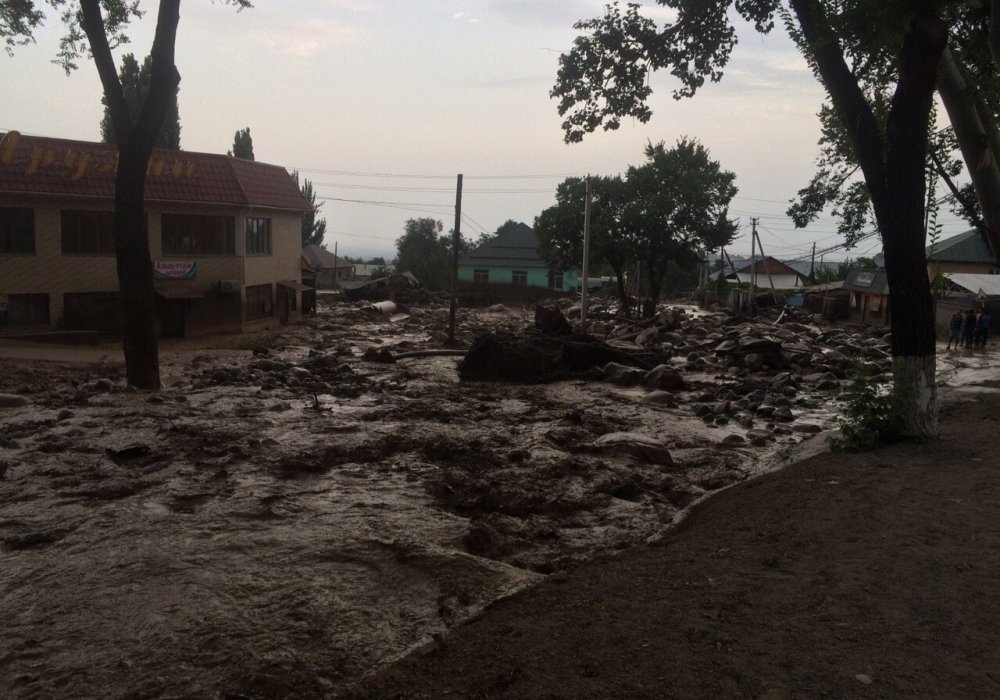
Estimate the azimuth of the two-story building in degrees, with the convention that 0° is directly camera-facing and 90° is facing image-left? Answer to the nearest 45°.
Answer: approximately 0°

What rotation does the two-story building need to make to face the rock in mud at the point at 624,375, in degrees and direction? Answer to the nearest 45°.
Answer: approximately 45° to its left

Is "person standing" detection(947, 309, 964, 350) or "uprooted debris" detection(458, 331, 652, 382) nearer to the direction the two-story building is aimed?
the uprooted debris

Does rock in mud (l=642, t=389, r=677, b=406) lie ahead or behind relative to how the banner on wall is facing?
ahead

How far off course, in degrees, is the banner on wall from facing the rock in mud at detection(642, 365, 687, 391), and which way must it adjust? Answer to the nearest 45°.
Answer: approximately 45° to its left

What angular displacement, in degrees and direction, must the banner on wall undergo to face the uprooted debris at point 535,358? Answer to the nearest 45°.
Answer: approximately 45° to its left

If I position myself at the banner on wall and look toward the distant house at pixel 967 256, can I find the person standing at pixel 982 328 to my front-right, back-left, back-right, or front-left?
front-right

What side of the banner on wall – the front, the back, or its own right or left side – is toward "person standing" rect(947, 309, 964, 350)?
left

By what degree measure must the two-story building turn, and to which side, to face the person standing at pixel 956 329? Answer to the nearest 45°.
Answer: approximately 90° to its left

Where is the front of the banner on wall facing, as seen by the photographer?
facing the viewer

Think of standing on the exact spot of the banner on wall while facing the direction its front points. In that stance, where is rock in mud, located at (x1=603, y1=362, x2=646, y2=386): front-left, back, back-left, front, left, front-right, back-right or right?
front-left

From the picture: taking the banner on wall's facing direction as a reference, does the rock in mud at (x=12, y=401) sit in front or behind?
in front

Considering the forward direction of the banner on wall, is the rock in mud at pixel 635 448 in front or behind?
in front

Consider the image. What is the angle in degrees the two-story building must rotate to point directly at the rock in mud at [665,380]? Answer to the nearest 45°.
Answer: approximately 45° to its left
